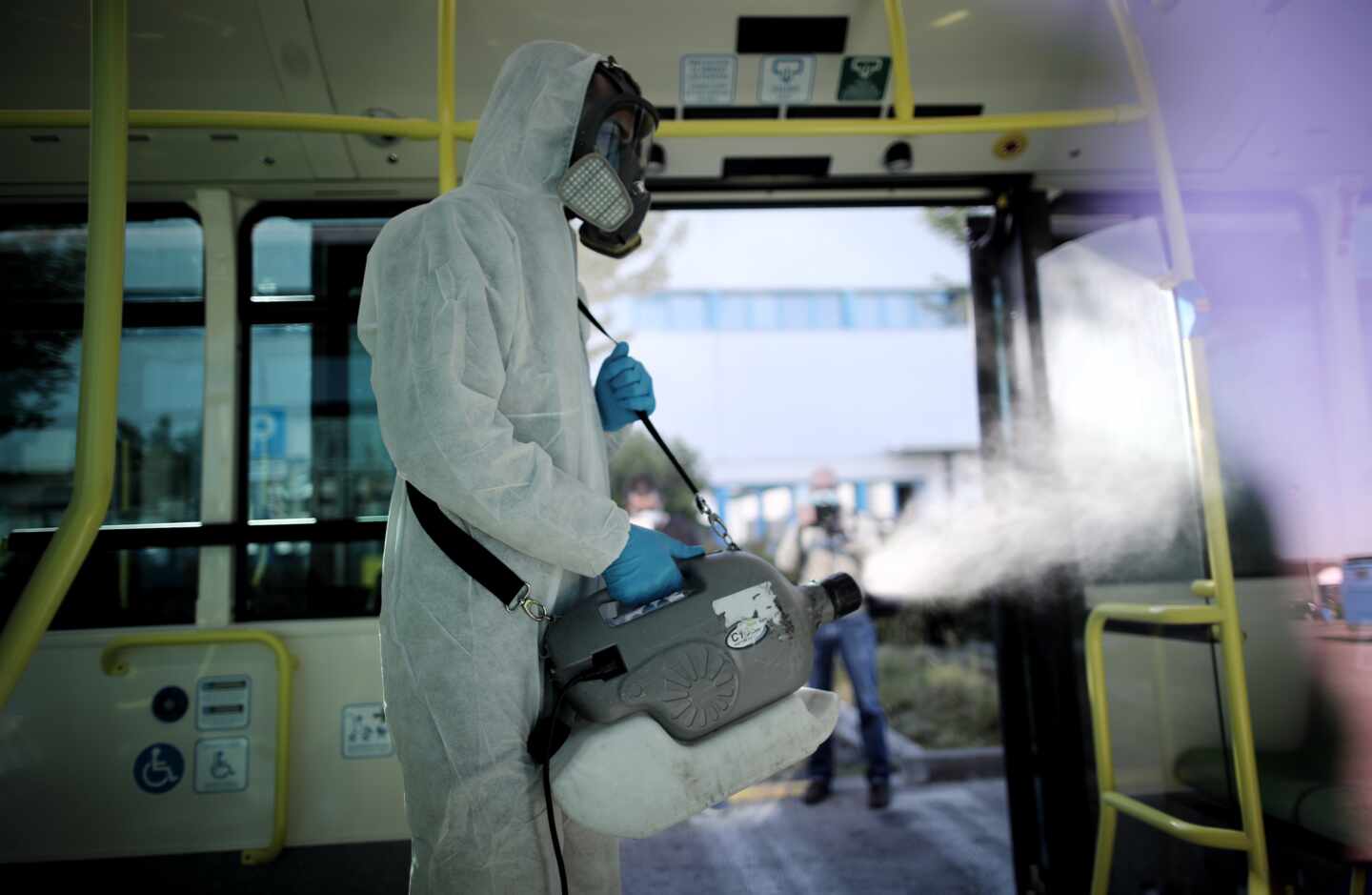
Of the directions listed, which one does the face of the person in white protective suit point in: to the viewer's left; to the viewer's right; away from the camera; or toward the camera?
to the viewer's right

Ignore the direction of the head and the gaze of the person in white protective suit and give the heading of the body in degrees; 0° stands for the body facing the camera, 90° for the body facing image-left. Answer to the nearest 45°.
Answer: approximately 270°
